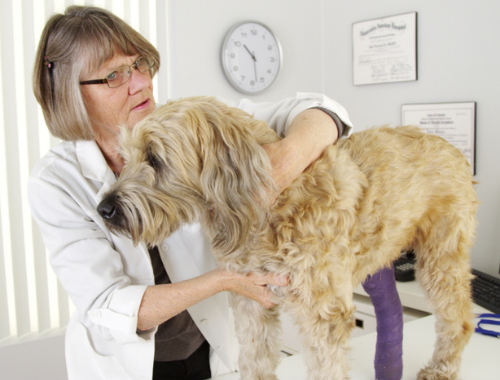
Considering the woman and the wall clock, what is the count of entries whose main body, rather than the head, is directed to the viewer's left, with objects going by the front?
0

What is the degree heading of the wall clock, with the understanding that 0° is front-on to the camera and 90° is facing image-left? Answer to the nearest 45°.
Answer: approximately 315°

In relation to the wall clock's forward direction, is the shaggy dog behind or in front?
in front

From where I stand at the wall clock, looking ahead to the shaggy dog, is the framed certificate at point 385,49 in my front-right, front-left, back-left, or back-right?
front-left

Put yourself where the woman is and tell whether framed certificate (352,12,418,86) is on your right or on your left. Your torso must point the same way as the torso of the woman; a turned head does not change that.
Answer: on your left

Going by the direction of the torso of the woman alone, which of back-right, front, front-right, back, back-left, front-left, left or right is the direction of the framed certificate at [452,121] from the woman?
left

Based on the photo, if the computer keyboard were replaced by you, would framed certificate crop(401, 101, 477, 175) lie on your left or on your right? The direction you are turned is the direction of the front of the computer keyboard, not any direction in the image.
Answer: on your right

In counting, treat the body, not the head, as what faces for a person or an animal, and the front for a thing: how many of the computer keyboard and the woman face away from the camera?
0

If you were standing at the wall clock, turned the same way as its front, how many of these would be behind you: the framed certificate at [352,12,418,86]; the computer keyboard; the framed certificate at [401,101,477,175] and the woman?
0

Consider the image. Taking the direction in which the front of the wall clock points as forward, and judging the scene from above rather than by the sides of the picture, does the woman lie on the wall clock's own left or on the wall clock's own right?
on the wall clock's own right

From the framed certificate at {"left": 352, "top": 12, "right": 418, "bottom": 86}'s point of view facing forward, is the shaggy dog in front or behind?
in front

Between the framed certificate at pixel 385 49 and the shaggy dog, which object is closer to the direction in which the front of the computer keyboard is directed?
the shaggy dog

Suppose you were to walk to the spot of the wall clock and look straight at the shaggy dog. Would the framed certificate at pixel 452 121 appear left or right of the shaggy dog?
left

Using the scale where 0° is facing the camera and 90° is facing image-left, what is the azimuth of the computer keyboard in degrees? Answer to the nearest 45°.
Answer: approximately 45°

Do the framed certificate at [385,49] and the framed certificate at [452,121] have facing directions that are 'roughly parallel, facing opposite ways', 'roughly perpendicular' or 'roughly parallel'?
roughly parallel

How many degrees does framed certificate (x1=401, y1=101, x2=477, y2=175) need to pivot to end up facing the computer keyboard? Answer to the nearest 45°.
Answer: approximately 45° to its left

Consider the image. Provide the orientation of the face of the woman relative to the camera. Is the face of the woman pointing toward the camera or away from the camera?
toward the camera

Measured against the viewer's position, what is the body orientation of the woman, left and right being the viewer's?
facing the viewer and to the right of the viewer
